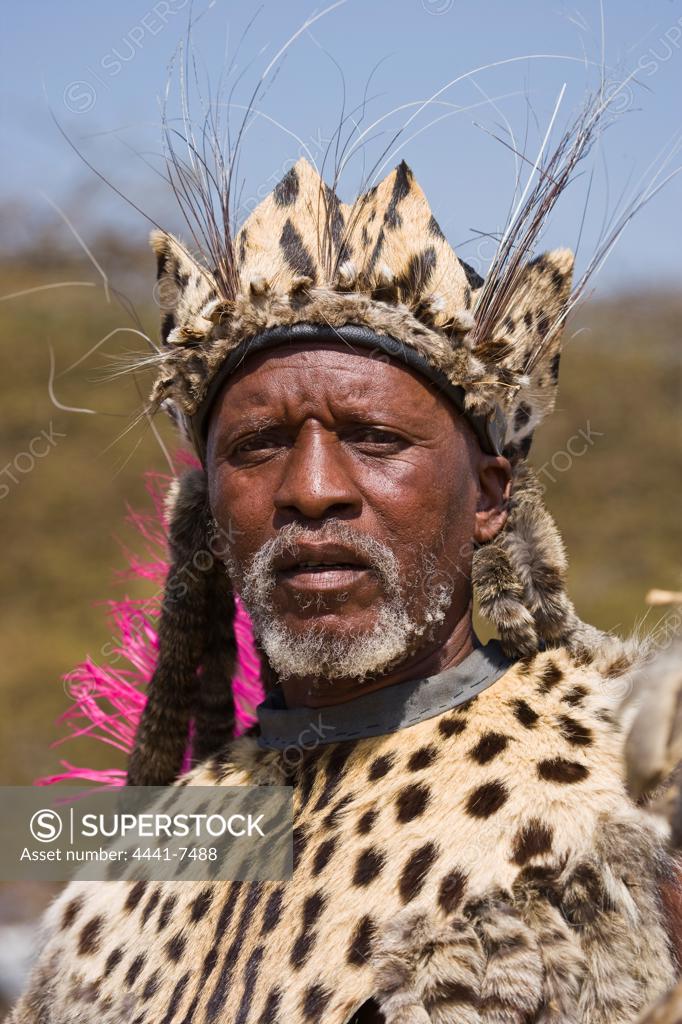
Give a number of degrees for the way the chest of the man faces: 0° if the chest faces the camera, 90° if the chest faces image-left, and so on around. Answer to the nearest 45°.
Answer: approximately 45°
